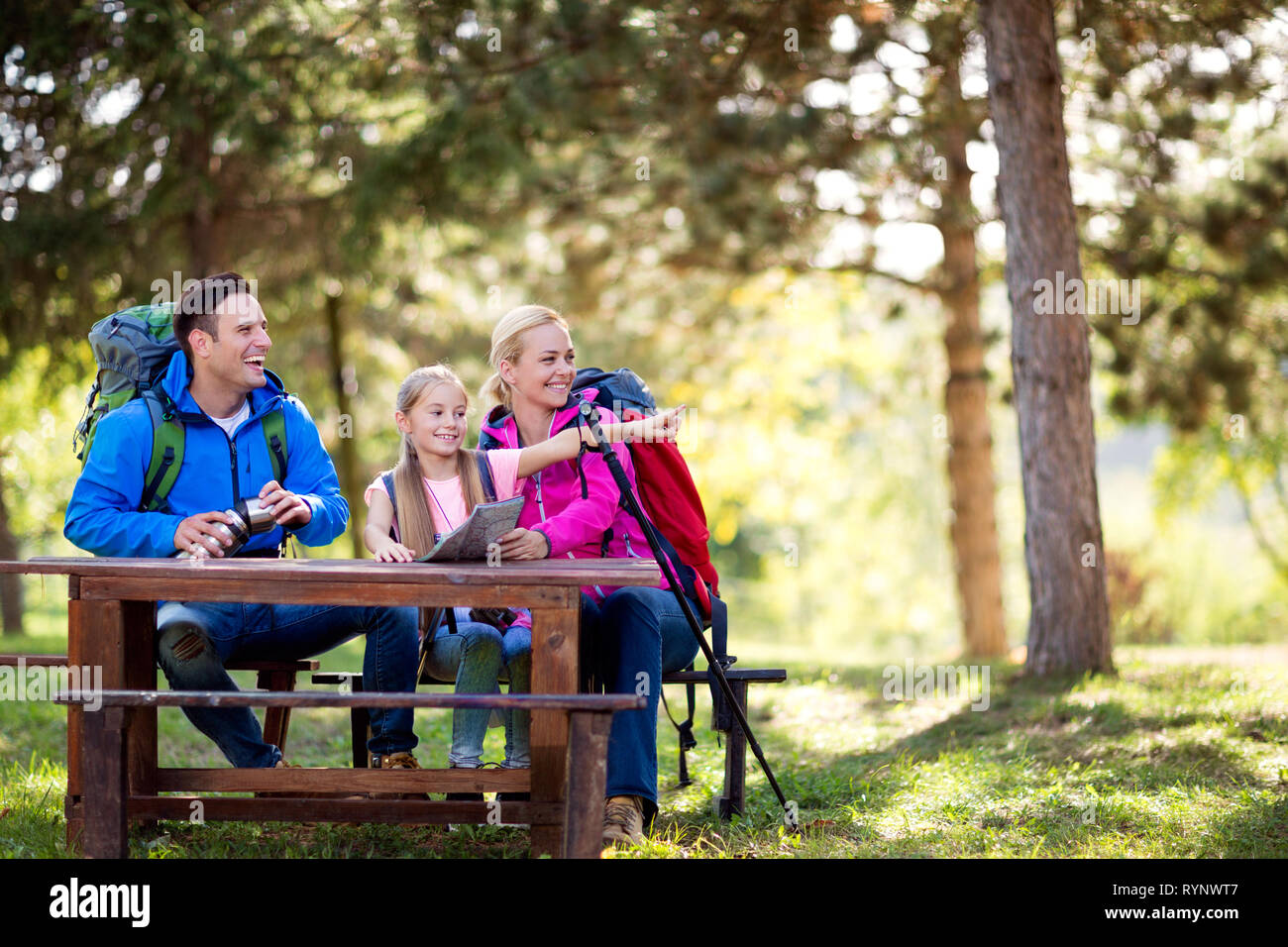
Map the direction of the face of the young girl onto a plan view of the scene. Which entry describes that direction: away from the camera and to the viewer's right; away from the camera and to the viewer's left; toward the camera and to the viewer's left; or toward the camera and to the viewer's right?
toward the camera and to the viewer's right

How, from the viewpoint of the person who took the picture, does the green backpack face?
facing away from the viewer and to the left of the viewer

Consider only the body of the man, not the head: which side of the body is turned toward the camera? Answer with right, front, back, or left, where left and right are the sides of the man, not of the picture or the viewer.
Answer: front

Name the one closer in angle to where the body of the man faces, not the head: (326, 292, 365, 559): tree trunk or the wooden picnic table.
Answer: the wooden picnic table

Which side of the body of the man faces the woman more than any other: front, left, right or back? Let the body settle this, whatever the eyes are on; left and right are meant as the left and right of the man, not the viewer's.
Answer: left

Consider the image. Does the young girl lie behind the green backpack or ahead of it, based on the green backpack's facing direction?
behind

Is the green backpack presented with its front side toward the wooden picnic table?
no

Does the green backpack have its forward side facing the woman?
no

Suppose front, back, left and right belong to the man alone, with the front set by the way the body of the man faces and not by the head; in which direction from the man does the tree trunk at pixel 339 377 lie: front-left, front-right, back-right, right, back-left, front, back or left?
back

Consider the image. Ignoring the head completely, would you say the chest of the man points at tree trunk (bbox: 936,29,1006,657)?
no

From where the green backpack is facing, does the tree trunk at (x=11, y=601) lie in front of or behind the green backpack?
in front

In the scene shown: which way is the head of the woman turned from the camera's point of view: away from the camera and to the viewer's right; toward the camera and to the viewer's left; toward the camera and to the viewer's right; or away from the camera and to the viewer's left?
toward the camera and to the viewer's right

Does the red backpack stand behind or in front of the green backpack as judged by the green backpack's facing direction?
behind
